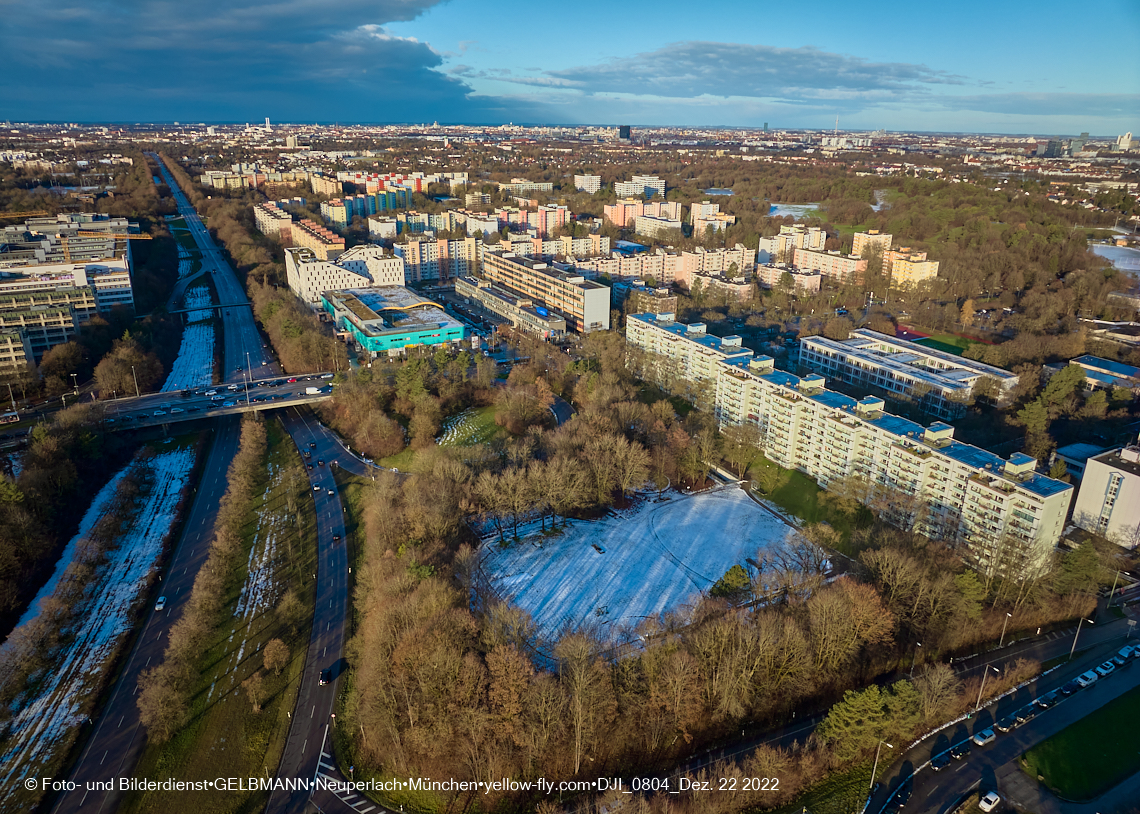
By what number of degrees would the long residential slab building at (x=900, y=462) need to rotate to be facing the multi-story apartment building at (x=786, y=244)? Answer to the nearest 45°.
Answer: approximately 135° to its right

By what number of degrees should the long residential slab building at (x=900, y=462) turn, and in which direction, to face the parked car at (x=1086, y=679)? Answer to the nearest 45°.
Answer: approximately 90° to its left

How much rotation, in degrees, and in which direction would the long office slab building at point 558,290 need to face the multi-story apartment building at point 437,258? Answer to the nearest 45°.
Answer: approximately 90° to its right

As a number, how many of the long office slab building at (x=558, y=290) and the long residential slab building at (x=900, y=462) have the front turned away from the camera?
0

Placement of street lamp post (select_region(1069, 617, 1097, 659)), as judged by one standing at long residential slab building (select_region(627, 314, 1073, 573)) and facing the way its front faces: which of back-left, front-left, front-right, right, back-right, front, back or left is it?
left

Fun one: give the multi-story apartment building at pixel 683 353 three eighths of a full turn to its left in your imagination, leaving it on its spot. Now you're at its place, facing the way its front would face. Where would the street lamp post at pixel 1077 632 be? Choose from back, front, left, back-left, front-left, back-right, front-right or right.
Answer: front-right

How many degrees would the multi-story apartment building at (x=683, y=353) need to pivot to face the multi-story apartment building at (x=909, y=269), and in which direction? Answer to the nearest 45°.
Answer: approximately 180°

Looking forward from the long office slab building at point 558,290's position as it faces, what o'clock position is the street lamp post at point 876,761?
The street lamp post is roughly at 10 o'clock from the long office slab building.

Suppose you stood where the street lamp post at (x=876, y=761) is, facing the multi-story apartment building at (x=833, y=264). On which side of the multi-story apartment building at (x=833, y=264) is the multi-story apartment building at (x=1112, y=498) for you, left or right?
right

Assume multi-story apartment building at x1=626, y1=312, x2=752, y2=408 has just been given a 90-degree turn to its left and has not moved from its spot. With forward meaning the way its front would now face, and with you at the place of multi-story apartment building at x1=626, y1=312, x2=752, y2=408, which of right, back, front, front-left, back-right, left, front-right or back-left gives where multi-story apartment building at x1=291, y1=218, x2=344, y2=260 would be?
back

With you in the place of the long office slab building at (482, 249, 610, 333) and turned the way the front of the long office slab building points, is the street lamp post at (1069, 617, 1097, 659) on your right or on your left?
on your left

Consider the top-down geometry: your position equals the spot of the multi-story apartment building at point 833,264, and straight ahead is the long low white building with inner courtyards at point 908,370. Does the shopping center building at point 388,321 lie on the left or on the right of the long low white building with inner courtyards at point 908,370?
right
